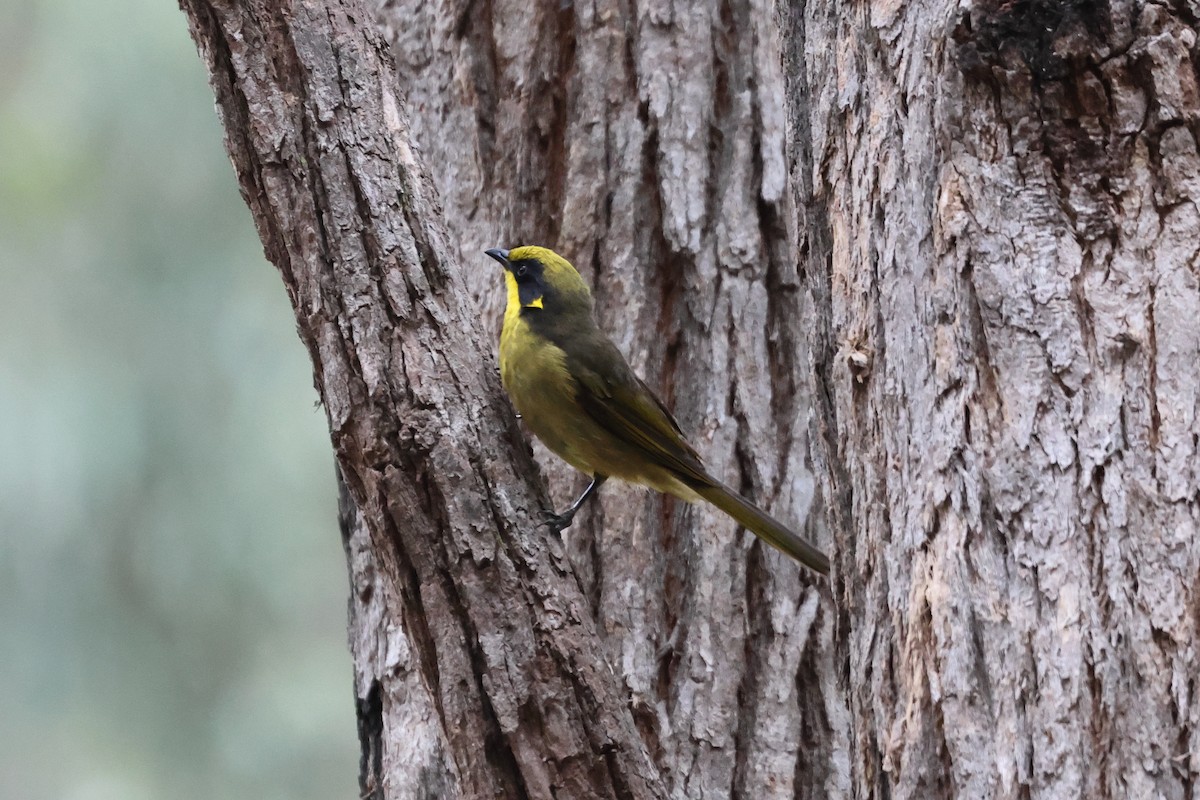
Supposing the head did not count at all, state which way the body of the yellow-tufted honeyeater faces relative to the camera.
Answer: to the viewer's left
